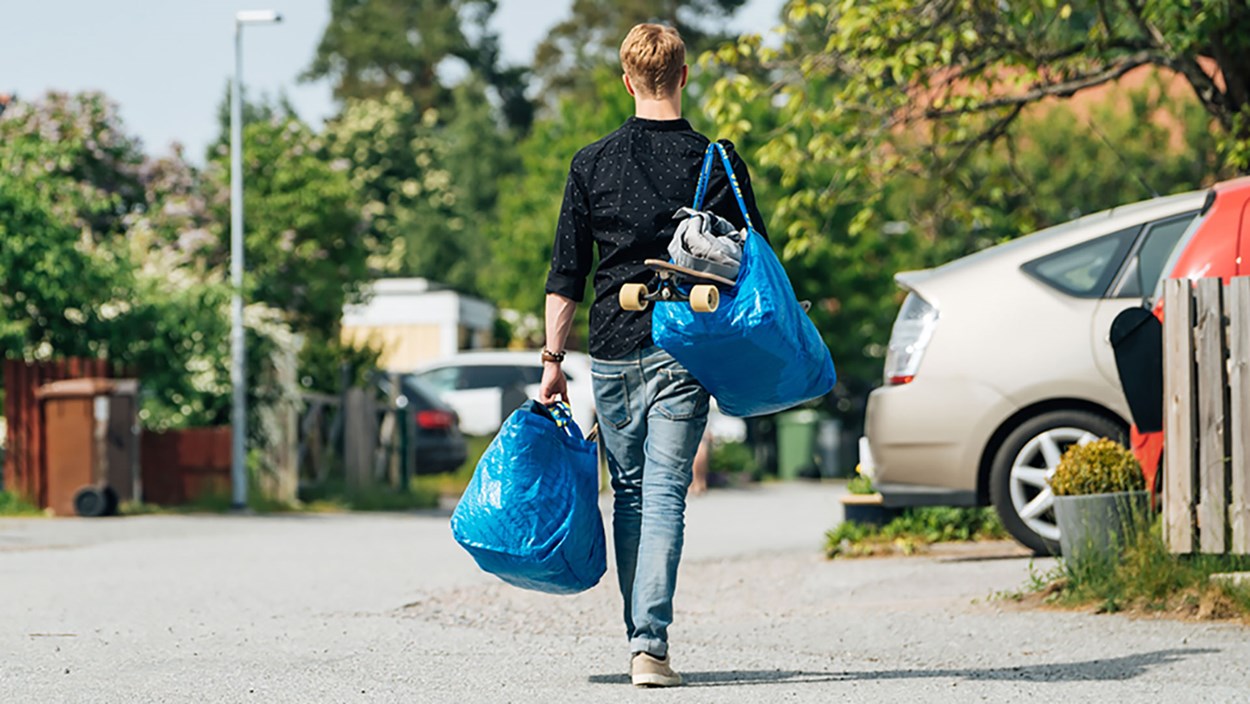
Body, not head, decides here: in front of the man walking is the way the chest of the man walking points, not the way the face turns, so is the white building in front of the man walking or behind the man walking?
in front

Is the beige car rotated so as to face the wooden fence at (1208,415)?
no

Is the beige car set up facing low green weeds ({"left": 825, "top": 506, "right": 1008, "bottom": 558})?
no

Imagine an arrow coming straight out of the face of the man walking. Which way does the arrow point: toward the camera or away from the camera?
away from the camera

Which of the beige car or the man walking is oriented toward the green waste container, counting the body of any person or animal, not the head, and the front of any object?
the man walking

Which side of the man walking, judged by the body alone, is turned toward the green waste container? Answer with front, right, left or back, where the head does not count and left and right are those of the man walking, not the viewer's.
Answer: front

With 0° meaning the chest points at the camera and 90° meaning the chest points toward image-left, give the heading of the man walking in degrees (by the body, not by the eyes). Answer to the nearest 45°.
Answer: approximately 180°

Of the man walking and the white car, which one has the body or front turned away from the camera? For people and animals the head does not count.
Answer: the man walking

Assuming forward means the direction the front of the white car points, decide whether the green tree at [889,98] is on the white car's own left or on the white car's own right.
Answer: on the white car's own right

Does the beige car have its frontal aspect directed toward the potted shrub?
no
